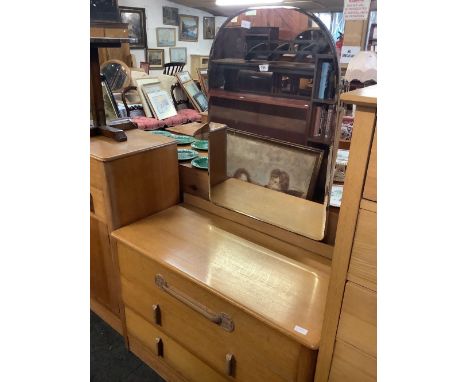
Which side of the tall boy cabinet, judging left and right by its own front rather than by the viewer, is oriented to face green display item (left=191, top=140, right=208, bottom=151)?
right

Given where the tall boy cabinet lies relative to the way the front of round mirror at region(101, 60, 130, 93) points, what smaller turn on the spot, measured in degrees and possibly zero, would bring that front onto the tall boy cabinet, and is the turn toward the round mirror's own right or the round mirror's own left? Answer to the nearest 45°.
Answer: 0° — it already faces it

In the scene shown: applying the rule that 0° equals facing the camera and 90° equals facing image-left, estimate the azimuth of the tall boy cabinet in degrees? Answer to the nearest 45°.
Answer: approximately 45°

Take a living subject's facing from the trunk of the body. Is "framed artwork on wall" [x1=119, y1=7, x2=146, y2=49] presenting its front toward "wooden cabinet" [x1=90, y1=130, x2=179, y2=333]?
yes

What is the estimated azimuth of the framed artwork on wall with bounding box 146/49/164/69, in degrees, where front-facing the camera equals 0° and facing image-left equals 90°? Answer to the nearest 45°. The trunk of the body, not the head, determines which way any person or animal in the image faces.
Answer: approximately 0°

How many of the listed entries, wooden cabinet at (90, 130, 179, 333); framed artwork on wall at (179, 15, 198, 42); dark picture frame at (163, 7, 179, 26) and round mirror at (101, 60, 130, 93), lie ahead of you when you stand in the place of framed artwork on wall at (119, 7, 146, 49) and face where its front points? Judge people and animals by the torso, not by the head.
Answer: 2

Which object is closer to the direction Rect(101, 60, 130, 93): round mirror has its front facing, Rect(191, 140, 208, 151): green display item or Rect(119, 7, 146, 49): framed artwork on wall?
the green display item
